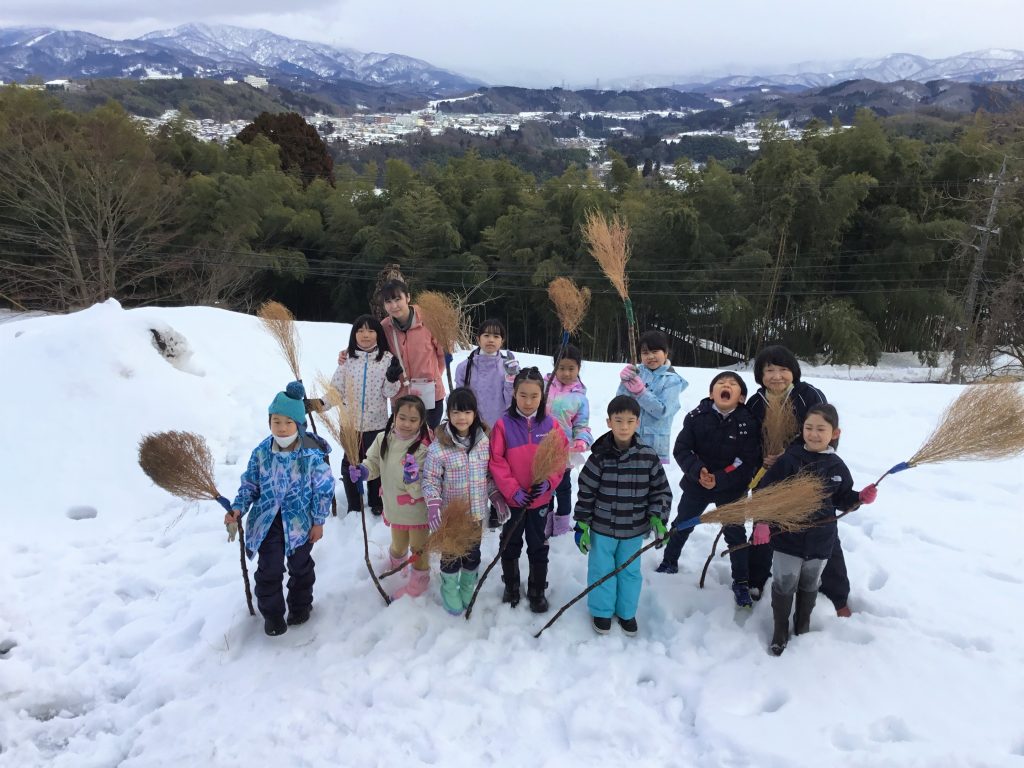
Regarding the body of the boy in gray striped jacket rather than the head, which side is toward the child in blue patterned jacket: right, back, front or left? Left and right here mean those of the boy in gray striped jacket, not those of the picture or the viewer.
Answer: right

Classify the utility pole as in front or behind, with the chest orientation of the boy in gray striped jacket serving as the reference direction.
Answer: behind

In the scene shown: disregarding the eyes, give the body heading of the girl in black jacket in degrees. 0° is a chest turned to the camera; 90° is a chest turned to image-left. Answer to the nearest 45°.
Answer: approximately 0°

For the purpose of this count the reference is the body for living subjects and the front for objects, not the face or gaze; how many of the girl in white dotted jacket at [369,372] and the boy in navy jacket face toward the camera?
2

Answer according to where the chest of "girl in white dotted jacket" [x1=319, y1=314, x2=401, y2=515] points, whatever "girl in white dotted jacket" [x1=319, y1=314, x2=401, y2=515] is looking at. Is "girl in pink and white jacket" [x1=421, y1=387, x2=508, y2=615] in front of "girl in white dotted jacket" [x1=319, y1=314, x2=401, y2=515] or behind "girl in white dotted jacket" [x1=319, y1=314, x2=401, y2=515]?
in front

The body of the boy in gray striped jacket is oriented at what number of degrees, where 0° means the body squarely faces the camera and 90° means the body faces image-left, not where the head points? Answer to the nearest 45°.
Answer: approximately 0°
